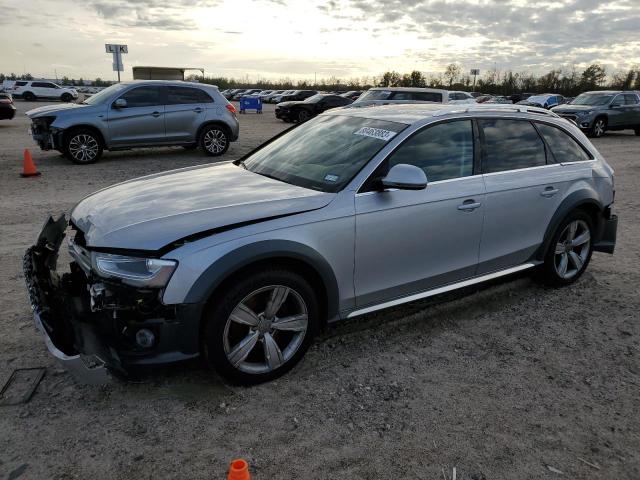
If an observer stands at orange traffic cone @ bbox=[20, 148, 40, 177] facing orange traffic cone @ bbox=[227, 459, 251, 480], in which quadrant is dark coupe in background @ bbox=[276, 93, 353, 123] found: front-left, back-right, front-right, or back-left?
back-left

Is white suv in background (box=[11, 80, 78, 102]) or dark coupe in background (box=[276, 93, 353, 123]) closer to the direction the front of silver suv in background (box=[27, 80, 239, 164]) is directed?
the white suv in background

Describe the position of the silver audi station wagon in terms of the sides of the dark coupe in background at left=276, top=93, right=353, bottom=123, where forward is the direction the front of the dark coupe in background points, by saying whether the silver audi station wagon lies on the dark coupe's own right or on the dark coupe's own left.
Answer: on the dark coupe's own left

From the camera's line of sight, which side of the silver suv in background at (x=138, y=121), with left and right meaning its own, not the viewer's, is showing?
left

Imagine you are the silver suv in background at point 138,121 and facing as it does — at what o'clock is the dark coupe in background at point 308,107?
The dark coupe in background is roughly at 4 o'clock from the silver suv in background.
